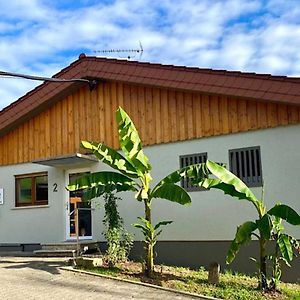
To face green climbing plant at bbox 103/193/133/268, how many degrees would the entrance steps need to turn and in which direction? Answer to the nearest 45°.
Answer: approximately 45° to its left

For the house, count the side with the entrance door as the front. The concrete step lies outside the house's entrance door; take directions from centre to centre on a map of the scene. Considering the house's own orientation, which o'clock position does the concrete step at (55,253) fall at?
The concrete step is roughly at 2 o'clock from the house.

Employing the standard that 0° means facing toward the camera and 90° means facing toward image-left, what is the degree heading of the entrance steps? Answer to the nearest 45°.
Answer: approximately 0°

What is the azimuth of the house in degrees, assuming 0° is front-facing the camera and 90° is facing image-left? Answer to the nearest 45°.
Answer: approximately 45°

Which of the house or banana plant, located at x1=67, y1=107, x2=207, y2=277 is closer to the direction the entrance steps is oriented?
the banana plant
